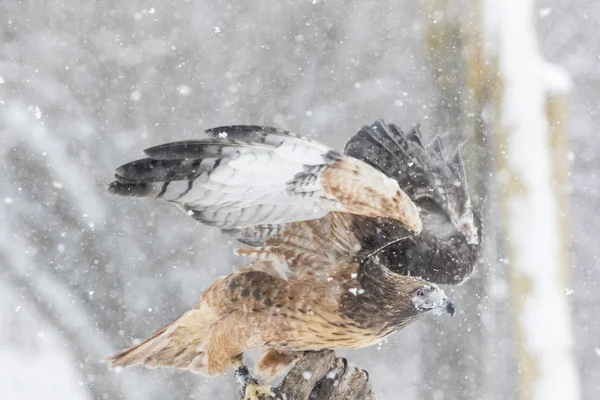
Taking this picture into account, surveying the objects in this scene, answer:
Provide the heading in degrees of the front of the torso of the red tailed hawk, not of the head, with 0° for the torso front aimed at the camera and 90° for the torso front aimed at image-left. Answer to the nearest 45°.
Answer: approximately 270°

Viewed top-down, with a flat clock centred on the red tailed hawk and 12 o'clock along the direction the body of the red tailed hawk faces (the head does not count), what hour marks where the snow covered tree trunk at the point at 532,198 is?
The snow covered tree trunk is roughly at 10 o'clock from the red tailed hawk.
